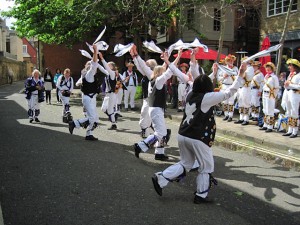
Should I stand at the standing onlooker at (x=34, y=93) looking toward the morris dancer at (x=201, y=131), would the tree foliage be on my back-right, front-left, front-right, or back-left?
back-left

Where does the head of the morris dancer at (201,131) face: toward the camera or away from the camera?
away from the camera

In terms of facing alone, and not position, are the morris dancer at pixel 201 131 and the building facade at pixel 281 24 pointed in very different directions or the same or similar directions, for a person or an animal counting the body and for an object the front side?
very different directions

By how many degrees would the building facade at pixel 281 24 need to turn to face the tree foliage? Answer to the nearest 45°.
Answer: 0° — it already faces it

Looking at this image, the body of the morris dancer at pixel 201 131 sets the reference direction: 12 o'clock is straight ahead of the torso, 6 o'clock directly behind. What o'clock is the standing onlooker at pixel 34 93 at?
The standing onlooker is roughly at 9 o'clock from the morris dancer.

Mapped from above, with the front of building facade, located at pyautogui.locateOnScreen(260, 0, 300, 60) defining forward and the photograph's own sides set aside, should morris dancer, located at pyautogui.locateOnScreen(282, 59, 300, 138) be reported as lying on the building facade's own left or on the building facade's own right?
on the building facade's own left

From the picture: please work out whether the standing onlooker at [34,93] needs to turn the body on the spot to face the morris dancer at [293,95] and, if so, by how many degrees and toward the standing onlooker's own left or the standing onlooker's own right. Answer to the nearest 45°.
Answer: approximately 45° to the standing onlooker's own left

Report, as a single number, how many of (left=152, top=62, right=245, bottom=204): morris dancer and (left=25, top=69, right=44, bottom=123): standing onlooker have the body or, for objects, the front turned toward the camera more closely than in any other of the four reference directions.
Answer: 1
